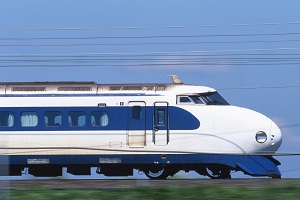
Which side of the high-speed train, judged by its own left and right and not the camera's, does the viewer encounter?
right
